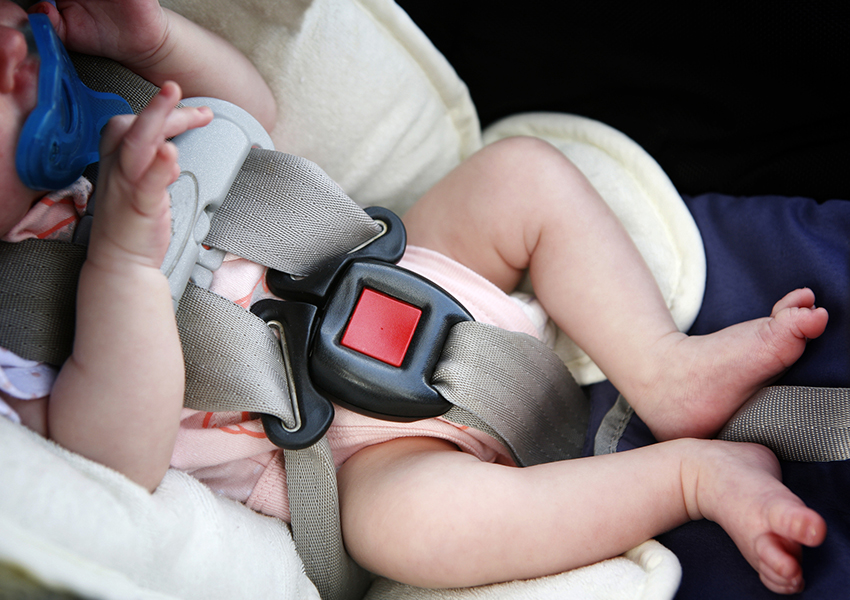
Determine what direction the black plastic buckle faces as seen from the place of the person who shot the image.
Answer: facing the viewer
